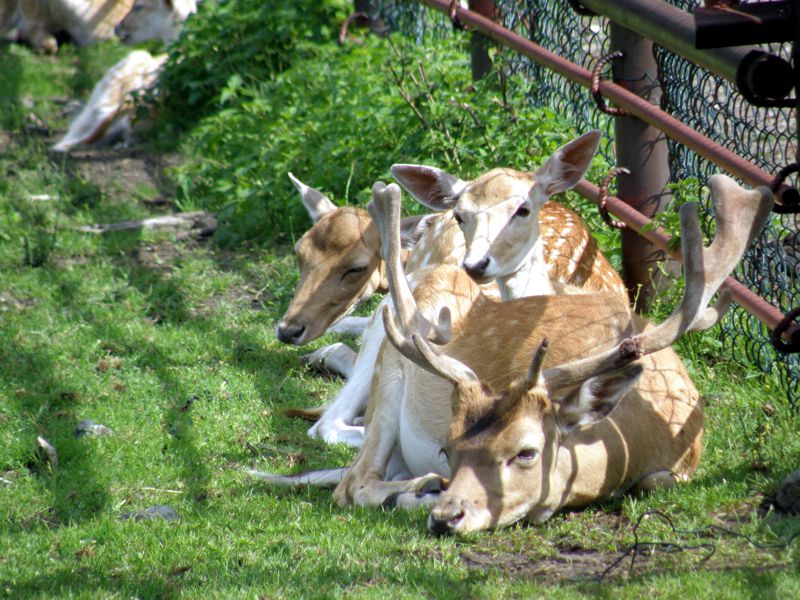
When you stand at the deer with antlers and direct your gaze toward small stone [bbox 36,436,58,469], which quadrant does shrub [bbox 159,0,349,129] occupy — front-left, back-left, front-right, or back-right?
front-right
